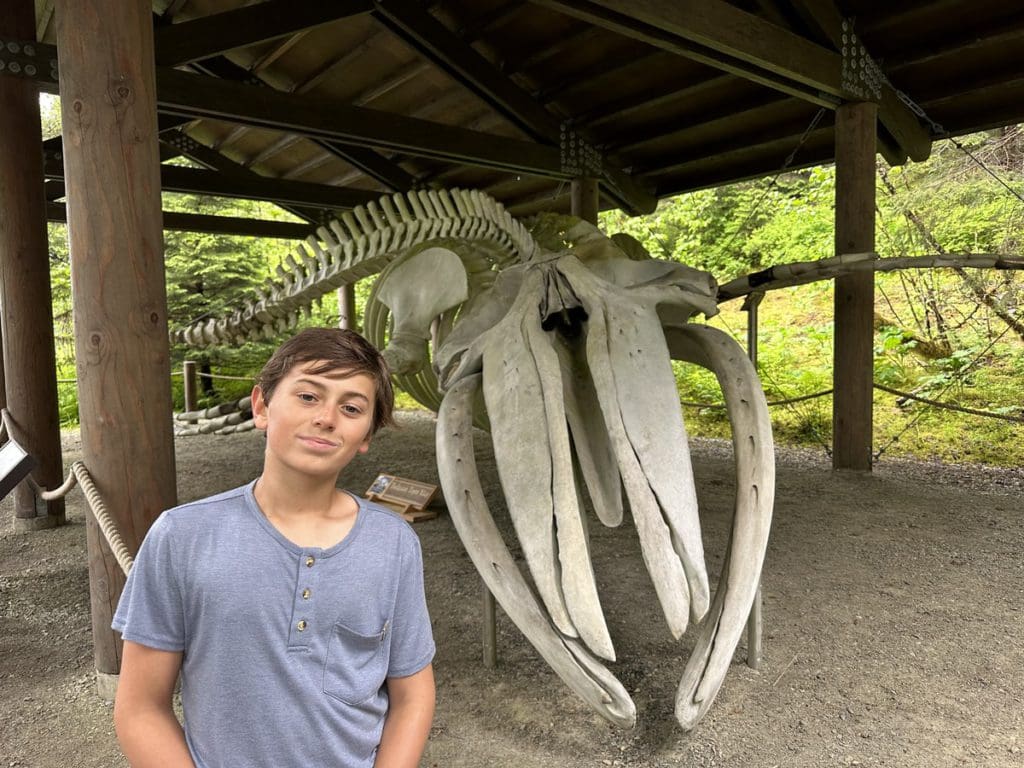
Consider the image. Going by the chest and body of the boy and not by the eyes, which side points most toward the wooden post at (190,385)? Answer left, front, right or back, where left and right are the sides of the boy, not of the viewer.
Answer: back

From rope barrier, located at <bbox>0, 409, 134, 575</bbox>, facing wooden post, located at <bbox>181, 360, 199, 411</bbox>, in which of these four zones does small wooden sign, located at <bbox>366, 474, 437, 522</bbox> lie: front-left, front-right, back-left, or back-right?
front-right

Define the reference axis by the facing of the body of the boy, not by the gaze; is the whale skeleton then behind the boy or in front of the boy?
behind

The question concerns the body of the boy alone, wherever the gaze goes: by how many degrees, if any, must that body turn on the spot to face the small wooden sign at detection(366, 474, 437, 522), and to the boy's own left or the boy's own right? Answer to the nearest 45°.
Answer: approximately 180°

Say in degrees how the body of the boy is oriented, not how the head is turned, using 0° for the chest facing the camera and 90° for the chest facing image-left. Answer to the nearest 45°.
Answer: approximately 0°

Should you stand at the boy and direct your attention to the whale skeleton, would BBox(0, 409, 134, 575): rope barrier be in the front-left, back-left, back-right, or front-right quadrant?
front-left
